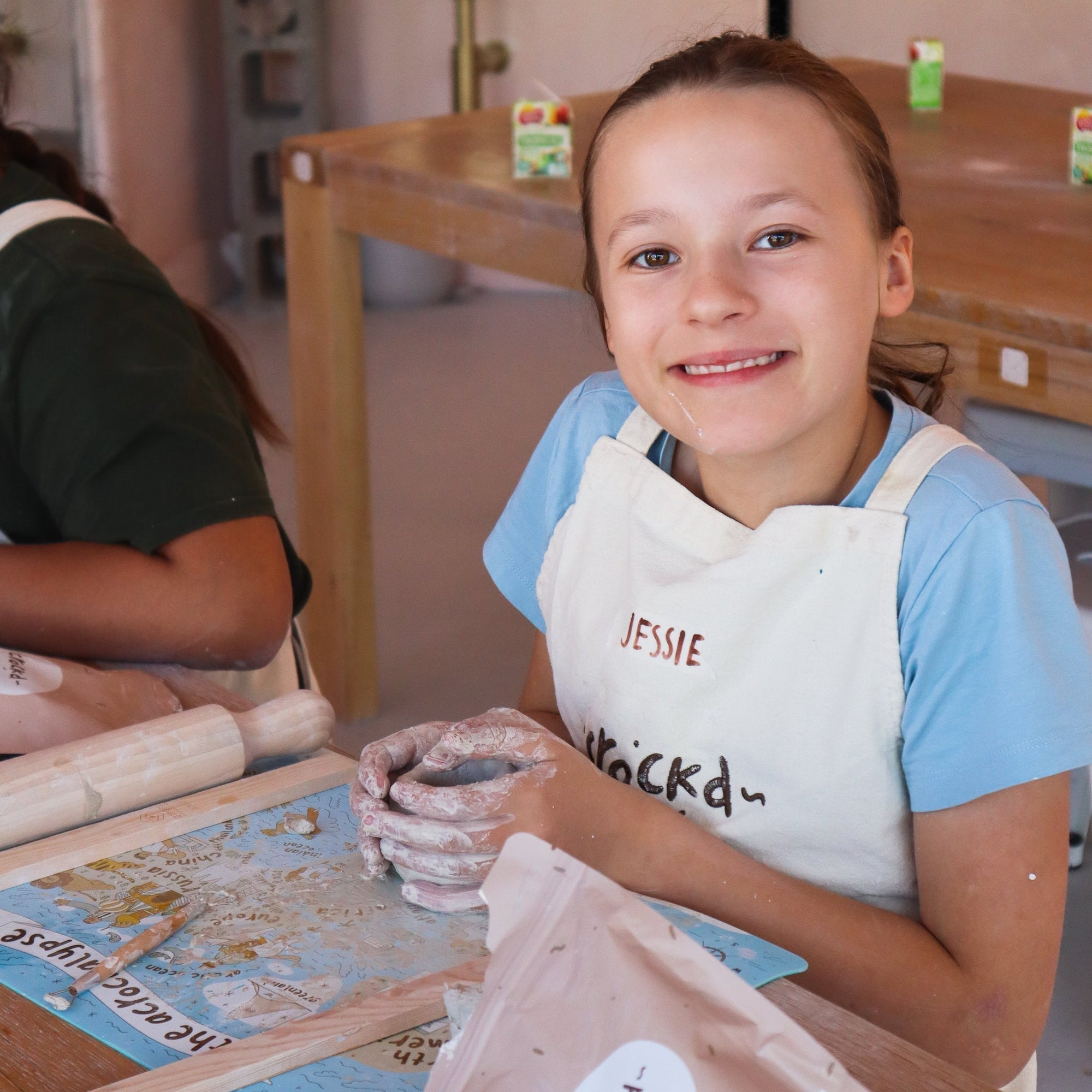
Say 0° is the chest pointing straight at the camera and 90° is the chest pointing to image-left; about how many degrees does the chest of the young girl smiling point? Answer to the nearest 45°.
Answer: approximately 45°

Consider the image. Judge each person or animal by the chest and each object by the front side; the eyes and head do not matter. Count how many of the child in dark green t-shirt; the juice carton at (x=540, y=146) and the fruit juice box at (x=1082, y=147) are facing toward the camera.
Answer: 2

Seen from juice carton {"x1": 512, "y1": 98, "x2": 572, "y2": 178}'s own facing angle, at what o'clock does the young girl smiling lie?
The young girl smiling is roughly at 12 o'clock from the juice carton.

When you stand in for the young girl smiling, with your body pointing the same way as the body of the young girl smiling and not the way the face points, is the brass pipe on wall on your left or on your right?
on your right

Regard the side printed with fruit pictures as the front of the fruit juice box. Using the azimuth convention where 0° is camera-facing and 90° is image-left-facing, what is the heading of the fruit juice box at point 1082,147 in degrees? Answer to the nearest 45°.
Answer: approximately 0°

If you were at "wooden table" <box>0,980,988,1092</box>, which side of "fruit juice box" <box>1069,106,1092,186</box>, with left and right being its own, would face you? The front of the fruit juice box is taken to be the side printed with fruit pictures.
front
